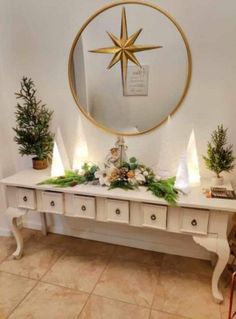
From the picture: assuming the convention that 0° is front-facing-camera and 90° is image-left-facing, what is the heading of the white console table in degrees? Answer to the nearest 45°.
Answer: approximately 45°
